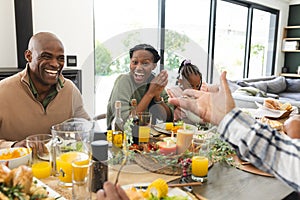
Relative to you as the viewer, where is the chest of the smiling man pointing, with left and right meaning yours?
facing the viewer and to the right of the viewer

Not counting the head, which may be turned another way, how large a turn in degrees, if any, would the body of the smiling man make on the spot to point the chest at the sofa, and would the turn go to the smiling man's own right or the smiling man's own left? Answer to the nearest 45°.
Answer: approximately 90° to the smiling man's own left

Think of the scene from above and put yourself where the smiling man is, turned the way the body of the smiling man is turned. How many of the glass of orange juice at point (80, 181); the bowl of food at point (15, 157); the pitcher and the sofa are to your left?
1

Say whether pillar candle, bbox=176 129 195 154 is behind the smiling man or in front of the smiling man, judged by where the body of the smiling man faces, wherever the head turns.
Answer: in front

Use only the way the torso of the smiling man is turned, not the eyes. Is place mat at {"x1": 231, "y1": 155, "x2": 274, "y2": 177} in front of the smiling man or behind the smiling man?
in front

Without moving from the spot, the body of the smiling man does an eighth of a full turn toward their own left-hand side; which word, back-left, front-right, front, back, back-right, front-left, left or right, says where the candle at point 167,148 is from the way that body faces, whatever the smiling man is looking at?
front-right

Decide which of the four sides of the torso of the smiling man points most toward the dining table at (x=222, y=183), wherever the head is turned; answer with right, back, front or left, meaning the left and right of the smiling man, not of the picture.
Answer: front

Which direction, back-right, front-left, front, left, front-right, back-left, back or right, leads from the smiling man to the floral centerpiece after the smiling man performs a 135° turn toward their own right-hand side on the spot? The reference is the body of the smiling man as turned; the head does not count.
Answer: back-left

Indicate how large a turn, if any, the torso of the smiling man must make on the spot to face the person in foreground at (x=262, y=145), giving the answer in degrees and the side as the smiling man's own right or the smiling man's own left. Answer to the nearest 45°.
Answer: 0° — they already face them

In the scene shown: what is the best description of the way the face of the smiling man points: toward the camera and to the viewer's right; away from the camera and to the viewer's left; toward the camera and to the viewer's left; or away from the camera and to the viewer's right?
toward the camera and to the viewer's right

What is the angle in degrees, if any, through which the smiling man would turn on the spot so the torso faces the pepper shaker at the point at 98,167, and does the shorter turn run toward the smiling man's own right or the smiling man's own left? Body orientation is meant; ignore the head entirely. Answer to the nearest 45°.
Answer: approximately 45° to the smiling man's own right

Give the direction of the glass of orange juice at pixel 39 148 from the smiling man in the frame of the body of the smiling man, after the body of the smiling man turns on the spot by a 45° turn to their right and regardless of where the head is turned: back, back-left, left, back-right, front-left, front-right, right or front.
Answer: front
